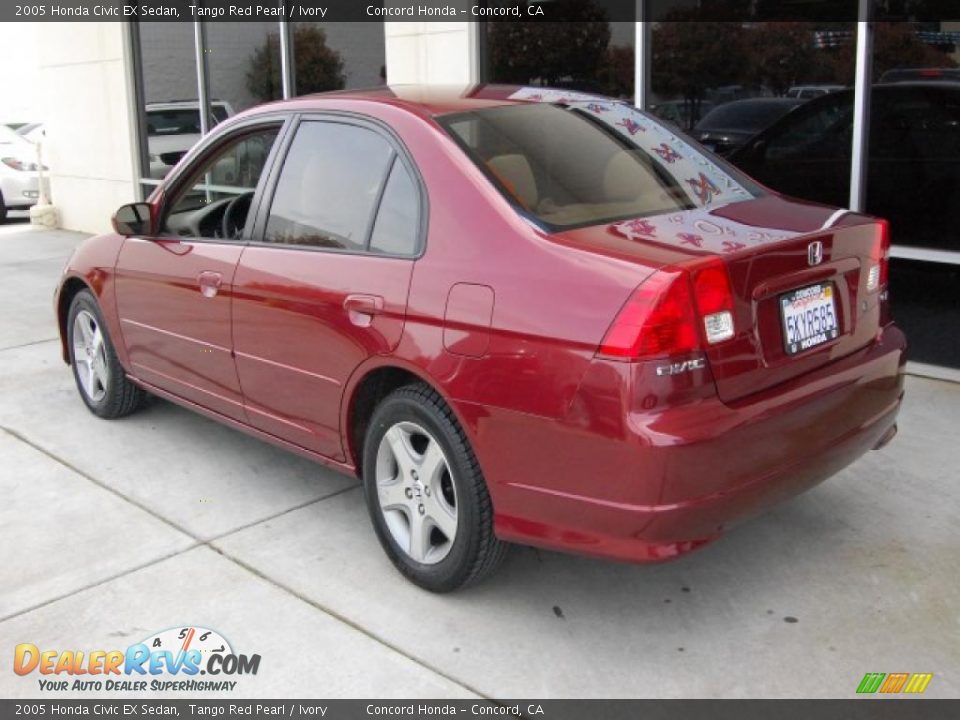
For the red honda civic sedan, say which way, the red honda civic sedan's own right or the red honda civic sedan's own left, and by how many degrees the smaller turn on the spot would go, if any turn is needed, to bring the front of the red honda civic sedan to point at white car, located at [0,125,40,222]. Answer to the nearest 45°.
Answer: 0° — it already faces it

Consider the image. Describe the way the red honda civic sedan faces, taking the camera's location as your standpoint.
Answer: facing away from the viewer and to the left of the viewer
